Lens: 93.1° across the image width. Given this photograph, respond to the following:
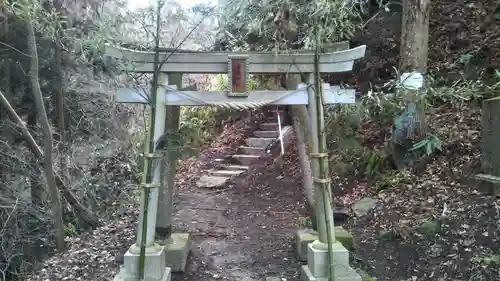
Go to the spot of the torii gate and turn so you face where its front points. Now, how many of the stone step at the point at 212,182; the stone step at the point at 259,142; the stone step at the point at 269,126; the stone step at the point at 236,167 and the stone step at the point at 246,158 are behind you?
5

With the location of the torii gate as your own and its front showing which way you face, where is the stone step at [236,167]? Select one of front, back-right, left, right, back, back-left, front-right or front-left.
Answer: back

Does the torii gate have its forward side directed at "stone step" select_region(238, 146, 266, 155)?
no

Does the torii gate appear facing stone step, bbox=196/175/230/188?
no

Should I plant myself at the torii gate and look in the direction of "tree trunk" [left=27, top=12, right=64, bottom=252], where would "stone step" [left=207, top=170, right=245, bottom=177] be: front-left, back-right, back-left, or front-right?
front-right

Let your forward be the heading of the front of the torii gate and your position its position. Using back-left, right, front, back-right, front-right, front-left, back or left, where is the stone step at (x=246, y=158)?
back

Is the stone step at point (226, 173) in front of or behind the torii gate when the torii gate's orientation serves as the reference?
behind

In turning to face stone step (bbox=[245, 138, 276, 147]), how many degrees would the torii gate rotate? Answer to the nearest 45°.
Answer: approximately 180°

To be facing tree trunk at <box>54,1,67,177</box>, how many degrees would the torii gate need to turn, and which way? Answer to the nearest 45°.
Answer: approximately 135° to its right

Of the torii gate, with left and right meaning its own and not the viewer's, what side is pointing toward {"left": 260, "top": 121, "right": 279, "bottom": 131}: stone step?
back

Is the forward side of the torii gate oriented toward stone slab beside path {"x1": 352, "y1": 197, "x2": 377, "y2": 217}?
no

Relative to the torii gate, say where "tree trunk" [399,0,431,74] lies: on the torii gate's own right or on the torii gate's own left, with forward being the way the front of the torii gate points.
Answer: on the torii gate's own left

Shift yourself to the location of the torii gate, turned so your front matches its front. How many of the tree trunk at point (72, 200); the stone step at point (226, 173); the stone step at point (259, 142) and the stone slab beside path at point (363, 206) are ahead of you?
0

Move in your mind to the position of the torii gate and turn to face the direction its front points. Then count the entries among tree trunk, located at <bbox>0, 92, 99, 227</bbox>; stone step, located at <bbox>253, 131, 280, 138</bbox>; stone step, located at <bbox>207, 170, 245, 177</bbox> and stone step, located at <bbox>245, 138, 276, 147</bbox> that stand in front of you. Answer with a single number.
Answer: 0

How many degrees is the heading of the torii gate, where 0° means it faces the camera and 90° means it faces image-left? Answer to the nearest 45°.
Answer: approximately 0°
